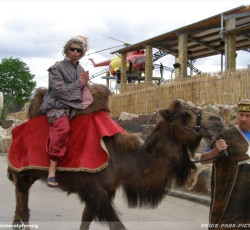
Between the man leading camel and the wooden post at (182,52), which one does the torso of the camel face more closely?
the man leading camel

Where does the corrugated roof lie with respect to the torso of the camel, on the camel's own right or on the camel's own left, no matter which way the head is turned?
on the camel's own left

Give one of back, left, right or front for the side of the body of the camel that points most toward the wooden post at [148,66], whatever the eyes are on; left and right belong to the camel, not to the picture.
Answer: left

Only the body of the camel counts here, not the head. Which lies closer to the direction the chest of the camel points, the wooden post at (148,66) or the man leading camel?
the man leading camel

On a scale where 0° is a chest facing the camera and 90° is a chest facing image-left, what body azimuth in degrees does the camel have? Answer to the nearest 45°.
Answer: approximately 270°
